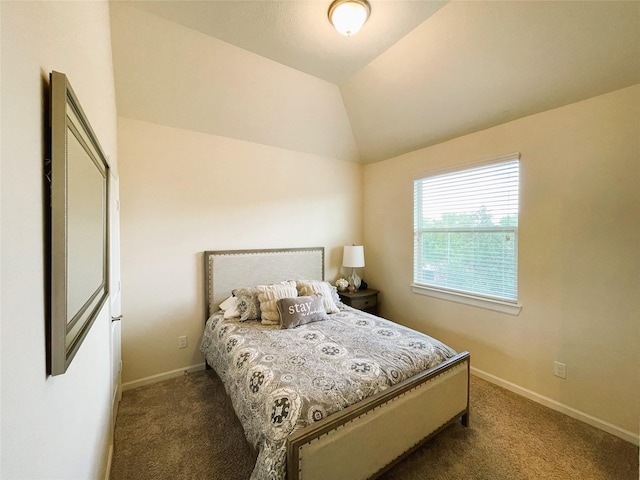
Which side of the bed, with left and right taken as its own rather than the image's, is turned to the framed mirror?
right

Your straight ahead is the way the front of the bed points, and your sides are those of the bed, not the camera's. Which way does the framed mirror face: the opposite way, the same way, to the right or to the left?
to the left

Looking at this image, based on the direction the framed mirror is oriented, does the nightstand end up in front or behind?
in front

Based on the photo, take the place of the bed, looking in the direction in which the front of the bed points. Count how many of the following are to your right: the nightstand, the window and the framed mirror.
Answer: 1

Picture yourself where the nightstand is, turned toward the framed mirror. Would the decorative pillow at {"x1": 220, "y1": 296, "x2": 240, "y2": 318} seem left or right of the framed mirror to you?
right

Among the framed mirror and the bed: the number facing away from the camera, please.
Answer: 0

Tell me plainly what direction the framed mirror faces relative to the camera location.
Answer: facing to the right of the viewer

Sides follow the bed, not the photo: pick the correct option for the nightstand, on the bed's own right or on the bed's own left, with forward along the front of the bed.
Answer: on the bed's own left

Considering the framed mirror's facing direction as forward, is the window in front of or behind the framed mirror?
in front

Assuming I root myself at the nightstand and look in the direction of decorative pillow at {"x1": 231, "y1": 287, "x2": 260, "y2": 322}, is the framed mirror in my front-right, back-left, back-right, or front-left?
front-left

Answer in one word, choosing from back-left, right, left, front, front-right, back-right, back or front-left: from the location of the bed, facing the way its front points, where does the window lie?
left

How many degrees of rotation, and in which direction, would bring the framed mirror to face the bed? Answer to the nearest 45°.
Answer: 0° — it already faces it
